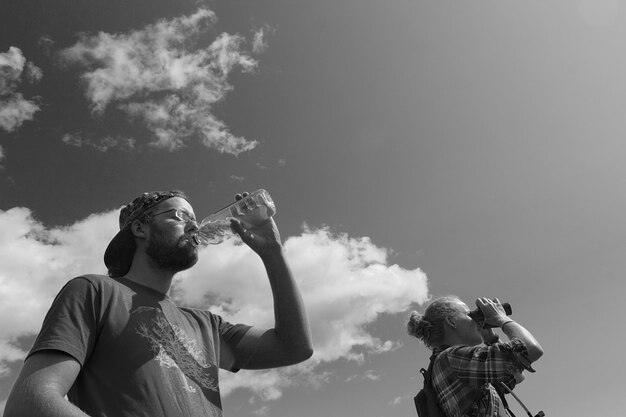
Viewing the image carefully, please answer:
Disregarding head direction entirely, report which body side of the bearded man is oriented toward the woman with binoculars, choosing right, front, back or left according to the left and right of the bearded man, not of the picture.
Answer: left

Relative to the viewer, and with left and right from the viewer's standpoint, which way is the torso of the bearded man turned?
facing the viewer and to the right of the viewer

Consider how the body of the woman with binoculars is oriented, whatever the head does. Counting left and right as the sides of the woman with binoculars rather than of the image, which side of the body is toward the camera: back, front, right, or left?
right

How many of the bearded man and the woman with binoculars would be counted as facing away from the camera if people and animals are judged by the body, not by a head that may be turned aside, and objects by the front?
0

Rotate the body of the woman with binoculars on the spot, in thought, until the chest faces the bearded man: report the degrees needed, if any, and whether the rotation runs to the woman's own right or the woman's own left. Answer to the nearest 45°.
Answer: approximately 135° to the woman's own right

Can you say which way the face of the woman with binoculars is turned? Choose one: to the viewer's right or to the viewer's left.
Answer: to the viewer's right
